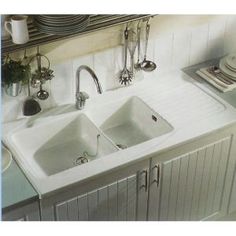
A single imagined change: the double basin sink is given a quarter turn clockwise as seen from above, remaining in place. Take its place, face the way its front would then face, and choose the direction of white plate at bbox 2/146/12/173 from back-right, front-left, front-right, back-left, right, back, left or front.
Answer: front

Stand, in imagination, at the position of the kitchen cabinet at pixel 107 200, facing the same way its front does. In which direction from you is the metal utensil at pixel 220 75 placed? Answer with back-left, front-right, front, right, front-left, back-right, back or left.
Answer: left

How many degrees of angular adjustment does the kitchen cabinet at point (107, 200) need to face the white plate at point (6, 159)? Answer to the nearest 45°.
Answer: approximately 135° to its right

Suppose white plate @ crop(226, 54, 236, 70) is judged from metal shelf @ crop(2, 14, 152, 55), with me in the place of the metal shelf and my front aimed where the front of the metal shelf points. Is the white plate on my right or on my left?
on my left

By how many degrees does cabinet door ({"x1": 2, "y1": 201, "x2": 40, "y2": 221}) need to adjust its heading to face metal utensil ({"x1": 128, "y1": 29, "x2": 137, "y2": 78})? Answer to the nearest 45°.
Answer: approximately 90° to its left

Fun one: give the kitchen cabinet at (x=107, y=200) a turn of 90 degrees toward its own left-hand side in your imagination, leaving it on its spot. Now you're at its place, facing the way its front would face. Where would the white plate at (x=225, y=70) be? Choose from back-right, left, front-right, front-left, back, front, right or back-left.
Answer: front

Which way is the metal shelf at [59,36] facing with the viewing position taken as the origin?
facing the viewer and to the right of the viewer

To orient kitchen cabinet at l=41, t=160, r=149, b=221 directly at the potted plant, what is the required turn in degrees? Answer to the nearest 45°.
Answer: approximately 180°
